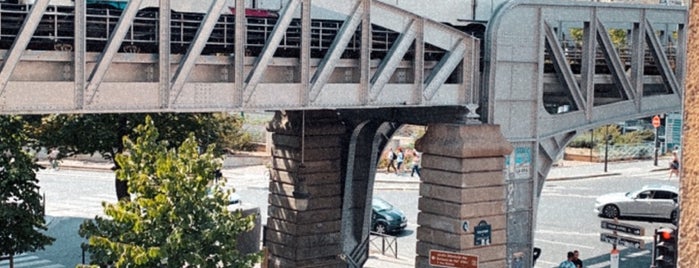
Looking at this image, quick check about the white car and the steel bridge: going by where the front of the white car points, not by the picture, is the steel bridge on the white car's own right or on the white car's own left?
on the white car's own left

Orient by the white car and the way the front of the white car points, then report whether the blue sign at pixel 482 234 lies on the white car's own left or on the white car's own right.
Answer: on the white car's own left

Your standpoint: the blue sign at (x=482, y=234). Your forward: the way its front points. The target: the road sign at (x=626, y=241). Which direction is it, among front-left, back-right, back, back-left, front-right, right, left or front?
left

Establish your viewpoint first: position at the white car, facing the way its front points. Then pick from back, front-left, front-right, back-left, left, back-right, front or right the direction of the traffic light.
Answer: left

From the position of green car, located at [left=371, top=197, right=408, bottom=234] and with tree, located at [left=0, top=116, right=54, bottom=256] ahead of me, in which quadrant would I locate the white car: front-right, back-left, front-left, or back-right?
back-left

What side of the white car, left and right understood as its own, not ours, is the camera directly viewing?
left

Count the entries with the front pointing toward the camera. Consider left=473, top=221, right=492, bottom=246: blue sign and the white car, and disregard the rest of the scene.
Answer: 1

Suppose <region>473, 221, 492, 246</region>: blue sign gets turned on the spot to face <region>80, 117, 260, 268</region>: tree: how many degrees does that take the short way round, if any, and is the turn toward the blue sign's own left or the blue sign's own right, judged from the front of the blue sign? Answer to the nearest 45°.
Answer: approximately 90° to the blue sign's own right

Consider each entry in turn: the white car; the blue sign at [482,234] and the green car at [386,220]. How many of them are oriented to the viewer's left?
1

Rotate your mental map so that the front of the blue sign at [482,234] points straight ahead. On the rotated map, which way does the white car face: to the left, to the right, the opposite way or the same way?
to the right

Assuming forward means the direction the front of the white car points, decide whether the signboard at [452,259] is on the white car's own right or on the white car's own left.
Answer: on the white car's own left

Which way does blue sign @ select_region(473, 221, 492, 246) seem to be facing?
toward the camera
